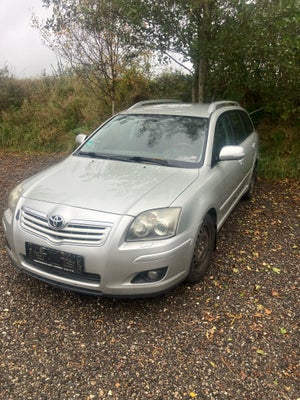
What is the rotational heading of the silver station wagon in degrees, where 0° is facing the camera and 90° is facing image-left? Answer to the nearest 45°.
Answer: approximately 45°

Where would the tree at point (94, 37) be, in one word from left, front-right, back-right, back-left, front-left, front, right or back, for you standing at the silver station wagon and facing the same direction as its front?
back-right
